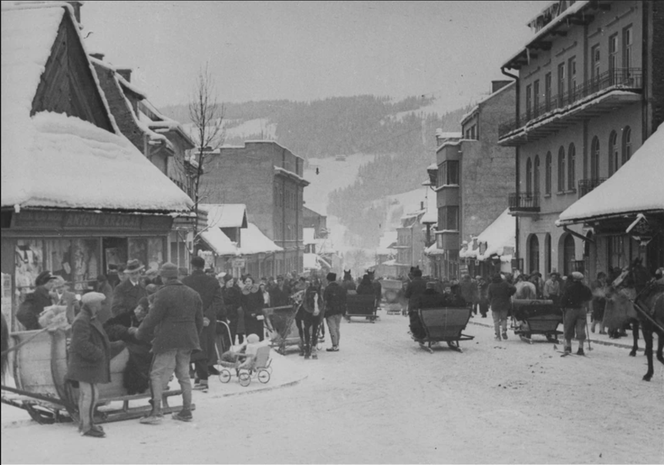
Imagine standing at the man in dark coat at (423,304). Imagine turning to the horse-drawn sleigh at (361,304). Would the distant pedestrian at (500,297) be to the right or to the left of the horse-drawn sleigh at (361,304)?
right

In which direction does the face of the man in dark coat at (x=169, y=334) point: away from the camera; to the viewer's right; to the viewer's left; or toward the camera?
away from the camera

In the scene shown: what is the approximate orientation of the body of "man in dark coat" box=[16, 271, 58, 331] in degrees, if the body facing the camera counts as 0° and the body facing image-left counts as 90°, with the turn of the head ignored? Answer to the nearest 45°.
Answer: approximately 270°

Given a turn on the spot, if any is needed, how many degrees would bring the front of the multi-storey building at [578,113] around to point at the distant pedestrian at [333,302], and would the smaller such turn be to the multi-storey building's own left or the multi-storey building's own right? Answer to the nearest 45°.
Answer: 0° — it already faces them

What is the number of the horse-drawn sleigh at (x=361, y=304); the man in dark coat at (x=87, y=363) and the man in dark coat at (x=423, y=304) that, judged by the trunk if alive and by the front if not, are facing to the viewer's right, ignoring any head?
1

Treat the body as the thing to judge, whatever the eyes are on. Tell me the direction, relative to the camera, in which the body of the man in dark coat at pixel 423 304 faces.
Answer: away from the camera

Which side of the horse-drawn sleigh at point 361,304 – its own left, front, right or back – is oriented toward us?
back

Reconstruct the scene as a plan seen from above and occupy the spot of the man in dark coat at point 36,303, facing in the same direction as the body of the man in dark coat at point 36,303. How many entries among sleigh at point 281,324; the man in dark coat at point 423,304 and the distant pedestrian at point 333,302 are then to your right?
0
